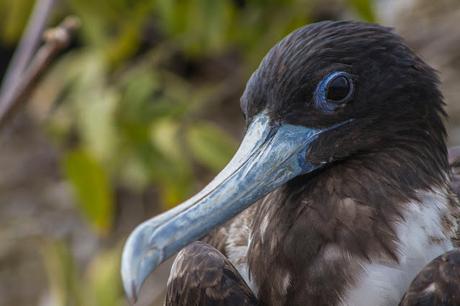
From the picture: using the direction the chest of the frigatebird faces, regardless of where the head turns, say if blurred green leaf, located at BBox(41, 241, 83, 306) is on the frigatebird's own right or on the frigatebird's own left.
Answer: on the frigatebird's own right

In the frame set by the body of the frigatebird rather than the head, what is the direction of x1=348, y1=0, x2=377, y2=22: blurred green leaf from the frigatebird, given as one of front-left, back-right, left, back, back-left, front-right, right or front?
back-right

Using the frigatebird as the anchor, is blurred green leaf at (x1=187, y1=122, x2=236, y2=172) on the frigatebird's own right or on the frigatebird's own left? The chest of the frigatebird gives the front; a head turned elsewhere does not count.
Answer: on the frigatebird's own right

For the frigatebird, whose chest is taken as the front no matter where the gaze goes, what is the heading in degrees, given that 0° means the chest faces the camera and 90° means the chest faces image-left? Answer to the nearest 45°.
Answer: approximately 45°

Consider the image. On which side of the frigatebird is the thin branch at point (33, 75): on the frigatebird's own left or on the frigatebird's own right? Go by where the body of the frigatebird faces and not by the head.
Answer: on the frigatebird's own right

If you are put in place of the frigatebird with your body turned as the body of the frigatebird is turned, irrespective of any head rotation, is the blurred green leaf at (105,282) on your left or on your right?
on your right

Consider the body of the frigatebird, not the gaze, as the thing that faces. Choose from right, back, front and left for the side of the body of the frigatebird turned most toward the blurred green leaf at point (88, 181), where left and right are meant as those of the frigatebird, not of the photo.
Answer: right

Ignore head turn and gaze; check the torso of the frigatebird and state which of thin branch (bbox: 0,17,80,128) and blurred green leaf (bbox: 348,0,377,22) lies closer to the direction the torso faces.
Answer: the thin branch
